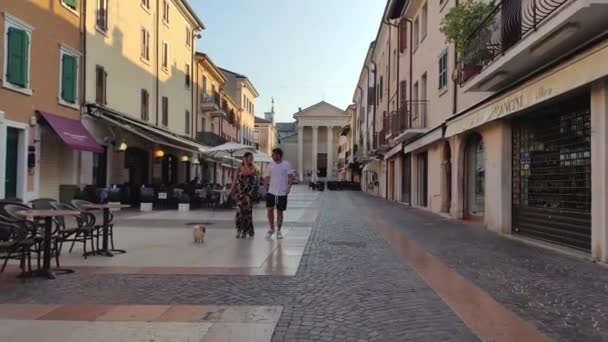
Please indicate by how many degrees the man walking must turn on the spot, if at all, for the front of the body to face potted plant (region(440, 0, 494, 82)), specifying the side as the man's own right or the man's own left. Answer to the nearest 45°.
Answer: approximately 90° to the man's own left

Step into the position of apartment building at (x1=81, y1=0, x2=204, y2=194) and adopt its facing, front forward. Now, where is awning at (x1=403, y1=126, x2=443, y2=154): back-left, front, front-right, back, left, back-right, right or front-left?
front

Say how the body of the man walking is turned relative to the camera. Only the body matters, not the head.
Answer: toward the camera

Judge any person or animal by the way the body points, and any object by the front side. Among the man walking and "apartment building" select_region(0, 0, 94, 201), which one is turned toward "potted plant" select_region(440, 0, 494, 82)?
the apartment building

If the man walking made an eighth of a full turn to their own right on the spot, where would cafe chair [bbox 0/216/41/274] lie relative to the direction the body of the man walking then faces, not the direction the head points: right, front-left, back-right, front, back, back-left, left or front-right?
front

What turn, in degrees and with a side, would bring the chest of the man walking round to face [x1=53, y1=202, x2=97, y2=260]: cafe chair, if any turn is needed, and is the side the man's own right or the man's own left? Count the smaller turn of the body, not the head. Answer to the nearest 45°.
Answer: approximately 45° to the man's own right

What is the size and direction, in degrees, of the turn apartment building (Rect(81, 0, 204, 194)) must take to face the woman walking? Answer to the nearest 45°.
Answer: approximately 45° to its right

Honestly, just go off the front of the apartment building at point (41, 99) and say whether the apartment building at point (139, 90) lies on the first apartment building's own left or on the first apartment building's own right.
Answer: on the first apartment building's own left

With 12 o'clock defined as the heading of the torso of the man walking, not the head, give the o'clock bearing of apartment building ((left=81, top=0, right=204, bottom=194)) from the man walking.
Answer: The apartment building is roughly at 5 o'clock from the man walking.

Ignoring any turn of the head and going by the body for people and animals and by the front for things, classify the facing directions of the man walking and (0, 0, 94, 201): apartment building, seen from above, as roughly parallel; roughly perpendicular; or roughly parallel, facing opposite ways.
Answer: roughly perpendicular

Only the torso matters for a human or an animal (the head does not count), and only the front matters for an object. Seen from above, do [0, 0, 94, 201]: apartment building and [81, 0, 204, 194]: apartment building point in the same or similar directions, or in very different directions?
same or similar directions

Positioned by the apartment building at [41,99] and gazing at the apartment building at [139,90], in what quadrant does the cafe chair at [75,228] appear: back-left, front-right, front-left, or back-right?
back-right

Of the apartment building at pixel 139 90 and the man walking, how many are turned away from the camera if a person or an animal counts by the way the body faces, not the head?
0

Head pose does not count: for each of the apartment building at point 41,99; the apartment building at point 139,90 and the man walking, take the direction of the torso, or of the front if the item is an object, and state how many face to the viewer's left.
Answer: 0

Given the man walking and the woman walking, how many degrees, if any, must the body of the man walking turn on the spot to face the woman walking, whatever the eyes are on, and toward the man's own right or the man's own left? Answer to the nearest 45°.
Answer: approximately 90° to the man's own right

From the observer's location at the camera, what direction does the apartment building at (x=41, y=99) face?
facing the viewer and to the right of the viewer
